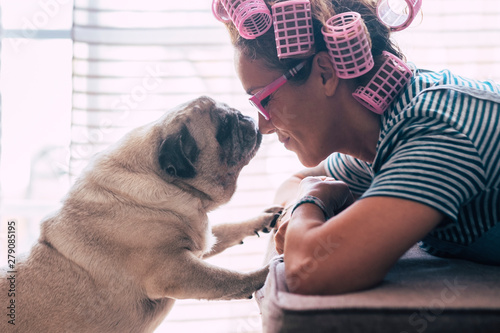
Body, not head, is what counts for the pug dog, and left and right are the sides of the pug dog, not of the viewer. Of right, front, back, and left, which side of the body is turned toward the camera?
right

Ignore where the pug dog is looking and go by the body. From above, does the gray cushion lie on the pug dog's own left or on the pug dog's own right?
on the pug dog's own right
